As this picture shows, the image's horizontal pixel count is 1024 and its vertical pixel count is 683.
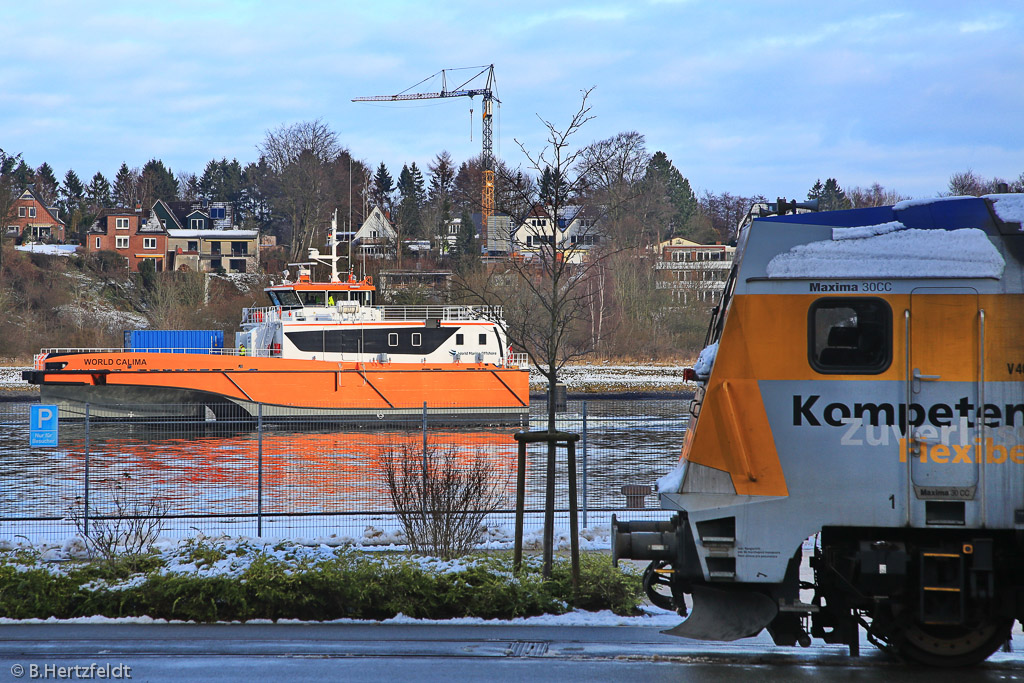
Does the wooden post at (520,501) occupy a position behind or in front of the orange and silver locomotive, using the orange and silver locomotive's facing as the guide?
in front

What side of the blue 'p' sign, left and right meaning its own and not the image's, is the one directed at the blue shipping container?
back

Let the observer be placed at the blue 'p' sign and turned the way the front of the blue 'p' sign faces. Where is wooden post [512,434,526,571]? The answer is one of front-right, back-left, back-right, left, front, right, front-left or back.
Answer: front-left

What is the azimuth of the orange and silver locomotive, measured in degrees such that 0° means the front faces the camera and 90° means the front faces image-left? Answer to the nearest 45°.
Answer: approximately 90°

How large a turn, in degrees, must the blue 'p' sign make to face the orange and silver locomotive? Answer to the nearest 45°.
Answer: approximately 45° to its left

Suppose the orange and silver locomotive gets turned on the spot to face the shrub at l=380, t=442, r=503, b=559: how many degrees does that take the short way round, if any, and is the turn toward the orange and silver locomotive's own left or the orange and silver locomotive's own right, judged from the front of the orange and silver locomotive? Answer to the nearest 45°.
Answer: approximately 45° to the orange and silver locomotive's own right

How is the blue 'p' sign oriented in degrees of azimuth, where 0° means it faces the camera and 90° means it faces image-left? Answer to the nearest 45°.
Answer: approximately 0°

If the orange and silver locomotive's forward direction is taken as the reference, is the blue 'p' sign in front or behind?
in front

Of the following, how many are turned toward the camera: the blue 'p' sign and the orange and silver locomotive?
1
